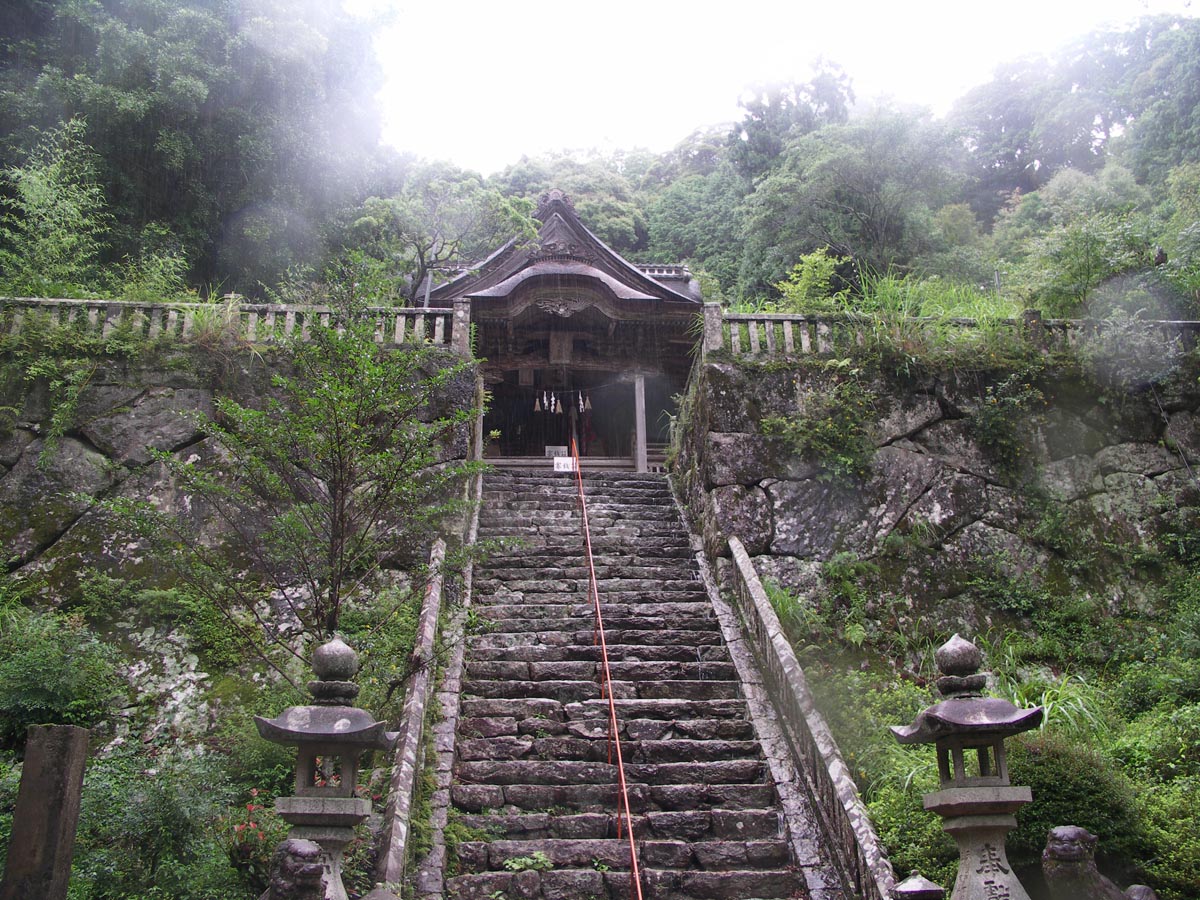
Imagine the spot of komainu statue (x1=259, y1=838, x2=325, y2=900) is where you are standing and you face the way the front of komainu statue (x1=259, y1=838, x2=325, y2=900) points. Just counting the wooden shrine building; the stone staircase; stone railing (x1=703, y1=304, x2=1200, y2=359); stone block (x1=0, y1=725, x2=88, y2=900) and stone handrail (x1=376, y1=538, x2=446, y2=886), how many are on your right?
1

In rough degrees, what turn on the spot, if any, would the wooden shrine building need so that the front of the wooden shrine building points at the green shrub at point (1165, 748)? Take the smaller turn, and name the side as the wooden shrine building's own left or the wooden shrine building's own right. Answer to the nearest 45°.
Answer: approximately 45° to the wooden shrine building's own left

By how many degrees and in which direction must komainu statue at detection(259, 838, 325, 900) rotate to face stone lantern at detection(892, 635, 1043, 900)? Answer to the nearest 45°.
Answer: approximately 45° to its left

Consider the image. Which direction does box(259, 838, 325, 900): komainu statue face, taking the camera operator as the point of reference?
facing the viewer and to the right of the viewer

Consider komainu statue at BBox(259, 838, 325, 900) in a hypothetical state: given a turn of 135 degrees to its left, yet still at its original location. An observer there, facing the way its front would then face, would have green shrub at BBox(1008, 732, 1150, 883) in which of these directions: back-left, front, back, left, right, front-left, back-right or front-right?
right

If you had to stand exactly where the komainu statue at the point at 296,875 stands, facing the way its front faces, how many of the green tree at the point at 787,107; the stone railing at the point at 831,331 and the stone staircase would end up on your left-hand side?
3

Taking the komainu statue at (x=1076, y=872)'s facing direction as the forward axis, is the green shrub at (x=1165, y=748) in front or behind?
behind

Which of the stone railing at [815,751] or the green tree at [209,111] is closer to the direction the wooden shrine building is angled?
the stone railing

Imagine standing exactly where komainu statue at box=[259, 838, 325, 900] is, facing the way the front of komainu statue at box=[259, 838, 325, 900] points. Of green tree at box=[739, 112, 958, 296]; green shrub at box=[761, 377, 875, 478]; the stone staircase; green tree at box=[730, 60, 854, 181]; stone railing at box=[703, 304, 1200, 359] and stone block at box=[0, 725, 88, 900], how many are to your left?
5

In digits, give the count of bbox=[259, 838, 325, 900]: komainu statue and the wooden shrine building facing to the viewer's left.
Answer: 0

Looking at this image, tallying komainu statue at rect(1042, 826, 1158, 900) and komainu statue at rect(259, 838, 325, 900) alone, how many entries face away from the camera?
0

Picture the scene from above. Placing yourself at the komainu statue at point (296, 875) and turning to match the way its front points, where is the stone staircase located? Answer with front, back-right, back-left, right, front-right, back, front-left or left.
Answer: left

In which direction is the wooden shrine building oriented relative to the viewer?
toward the camera

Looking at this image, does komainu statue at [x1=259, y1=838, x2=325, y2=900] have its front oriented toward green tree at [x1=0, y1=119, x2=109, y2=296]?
no

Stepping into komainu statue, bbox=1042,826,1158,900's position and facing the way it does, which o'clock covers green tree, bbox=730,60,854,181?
The green tree is roughly at 4 o'clock from the komainu statue.

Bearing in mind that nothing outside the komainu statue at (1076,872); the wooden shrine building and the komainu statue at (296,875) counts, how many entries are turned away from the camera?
0

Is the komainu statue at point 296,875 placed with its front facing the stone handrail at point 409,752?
no
